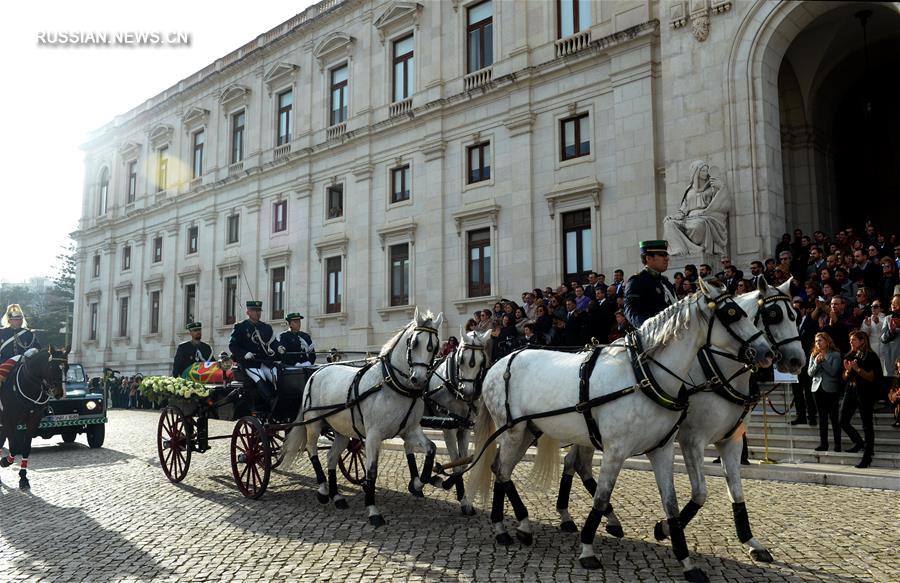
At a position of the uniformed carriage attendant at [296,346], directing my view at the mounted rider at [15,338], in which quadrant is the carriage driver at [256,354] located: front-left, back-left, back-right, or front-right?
front-left

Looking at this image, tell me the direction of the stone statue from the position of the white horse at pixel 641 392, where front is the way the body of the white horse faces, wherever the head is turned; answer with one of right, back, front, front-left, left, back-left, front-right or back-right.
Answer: back-left

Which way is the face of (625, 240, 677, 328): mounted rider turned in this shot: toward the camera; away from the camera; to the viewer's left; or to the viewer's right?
to the viewer's right

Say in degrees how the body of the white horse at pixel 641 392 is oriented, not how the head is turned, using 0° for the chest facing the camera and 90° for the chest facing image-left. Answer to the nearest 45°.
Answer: approximately 315°

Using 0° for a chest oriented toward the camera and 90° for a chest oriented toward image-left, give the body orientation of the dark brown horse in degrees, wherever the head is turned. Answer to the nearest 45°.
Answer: approximately 315°

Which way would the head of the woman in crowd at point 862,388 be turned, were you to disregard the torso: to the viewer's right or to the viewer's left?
to the viewer's left

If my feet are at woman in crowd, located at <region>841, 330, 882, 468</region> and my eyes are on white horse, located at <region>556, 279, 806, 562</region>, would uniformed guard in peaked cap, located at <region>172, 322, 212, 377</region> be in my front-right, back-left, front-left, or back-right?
front-right

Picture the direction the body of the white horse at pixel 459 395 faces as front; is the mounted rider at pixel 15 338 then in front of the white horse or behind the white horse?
behind

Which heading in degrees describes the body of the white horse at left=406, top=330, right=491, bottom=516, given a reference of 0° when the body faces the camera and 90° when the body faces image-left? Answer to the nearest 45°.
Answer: approximately 315°

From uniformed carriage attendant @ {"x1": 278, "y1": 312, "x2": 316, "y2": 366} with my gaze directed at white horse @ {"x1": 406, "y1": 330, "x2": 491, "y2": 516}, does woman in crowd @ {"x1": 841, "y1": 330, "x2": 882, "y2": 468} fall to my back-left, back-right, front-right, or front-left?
front-left

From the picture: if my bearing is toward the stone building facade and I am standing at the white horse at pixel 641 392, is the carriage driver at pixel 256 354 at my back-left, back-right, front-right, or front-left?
front-left

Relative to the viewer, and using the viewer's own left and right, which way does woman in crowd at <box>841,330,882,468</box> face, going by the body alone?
facing the viewer and to the left of the viewer

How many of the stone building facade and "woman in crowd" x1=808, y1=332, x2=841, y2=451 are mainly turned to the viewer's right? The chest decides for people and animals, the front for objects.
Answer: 0
